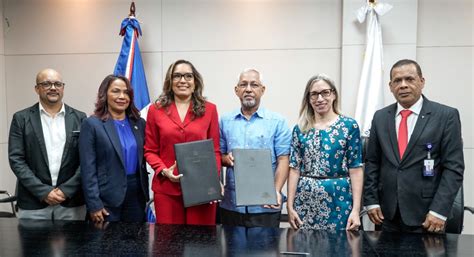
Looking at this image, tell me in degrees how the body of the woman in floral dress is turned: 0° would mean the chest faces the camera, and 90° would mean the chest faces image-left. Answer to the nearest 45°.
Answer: approximately 0°

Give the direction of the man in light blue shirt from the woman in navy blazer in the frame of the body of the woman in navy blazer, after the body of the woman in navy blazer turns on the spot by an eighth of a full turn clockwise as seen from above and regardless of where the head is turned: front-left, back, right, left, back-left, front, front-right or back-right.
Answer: left

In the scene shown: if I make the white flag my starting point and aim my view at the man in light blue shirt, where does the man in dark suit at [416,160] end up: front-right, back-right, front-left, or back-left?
front-left

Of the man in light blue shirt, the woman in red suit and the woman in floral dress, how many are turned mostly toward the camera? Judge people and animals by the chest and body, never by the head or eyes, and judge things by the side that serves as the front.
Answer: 3

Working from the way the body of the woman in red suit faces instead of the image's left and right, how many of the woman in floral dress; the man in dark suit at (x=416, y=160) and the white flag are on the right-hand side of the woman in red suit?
0

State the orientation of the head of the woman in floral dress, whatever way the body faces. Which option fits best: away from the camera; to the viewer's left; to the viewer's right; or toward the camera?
toward the camera

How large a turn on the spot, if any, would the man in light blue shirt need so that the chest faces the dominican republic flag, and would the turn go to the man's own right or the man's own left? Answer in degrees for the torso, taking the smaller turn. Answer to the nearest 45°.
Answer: approximately 135° to the man's own right

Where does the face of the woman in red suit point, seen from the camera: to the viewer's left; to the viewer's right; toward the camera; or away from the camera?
toward the camera

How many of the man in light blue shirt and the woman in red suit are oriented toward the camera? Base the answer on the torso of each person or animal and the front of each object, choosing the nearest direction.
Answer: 2

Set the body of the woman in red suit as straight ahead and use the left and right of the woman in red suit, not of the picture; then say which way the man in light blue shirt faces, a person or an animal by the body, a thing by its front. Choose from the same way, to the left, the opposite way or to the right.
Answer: the same way

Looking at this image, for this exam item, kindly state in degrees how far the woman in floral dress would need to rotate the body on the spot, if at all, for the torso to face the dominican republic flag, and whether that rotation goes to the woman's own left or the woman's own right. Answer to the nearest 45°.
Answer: approximately 135° to the woman's own right

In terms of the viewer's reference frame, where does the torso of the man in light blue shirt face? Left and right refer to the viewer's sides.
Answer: facing the viewer

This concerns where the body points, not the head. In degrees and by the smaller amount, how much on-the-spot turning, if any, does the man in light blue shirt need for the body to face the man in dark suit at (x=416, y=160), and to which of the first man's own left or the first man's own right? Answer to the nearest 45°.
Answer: approximately 90° to the first man's own left

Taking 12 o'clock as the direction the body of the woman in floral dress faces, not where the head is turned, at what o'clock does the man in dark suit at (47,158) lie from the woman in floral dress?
The man in dark suit is roughly at 3 o'clock from the woman in floral dress.

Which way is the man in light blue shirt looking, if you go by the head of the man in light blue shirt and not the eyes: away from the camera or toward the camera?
toward the camera

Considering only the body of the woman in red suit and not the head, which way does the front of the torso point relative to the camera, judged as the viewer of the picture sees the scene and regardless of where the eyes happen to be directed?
toward the camera

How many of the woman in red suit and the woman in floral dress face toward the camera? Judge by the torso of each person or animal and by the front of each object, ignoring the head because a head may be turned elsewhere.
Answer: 2

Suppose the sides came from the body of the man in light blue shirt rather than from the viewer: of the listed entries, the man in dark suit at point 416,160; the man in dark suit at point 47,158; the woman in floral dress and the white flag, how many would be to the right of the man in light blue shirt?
1
